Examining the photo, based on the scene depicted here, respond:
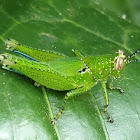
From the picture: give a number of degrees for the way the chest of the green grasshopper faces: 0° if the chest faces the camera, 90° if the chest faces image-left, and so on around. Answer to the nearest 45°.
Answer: approximately 270°
